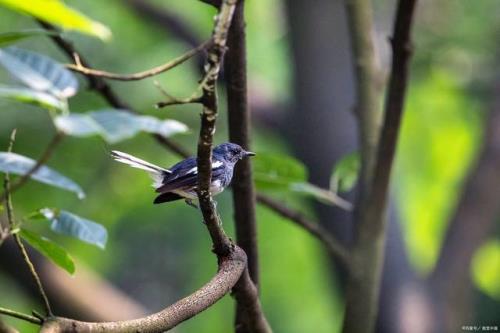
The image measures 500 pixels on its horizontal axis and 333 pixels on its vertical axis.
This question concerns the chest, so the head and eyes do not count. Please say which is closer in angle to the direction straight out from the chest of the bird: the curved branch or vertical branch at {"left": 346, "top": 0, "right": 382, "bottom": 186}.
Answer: the vertical branch

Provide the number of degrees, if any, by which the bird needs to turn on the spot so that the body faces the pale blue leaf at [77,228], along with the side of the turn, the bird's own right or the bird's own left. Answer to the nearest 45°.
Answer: approximately 180°

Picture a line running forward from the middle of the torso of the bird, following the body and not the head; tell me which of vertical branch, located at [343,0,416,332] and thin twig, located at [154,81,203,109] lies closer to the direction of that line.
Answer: the vertical branch

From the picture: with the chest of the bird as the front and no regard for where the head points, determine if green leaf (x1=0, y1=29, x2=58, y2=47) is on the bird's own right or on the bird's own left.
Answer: on the bird's own right

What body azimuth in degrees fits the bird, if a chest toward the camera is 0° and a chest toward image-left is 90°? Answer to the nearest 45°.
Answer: approximately 270°
